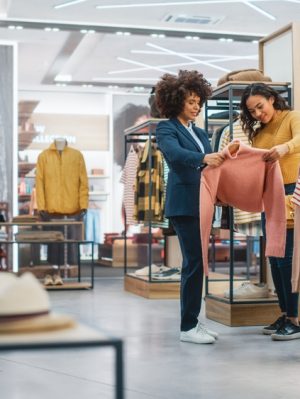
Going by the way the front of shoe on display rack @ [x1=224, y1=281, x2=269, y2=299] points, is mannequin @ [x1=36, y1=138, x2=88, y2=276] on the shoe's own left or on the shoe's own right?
on the shoe's own right

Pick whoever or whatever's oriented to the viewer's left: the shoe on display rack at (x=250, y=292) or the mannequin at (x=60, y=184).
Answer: the shoe on display rack

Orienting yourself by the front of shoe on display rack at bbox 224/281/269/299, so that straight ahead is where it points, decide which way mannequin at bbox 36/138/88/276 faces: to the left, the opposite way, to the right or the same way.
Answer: to the left

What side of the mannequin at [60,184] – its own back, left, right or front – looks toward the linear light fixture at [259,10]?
left

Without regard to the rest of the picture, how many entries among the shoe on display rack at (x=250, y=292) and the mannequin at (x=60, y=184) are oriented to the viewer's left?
1

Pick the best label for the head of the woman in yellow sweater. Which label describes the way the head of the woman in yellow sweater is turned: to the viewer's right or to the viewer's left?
to the viewer's left

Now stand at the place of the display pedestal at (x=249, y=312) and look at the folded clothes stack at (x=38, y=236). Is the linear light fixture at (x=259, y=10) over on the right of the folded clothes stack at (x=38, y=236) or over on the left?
right

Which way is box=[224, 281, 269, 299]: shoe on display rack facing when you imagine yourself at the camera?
facing to the left of the viewer
